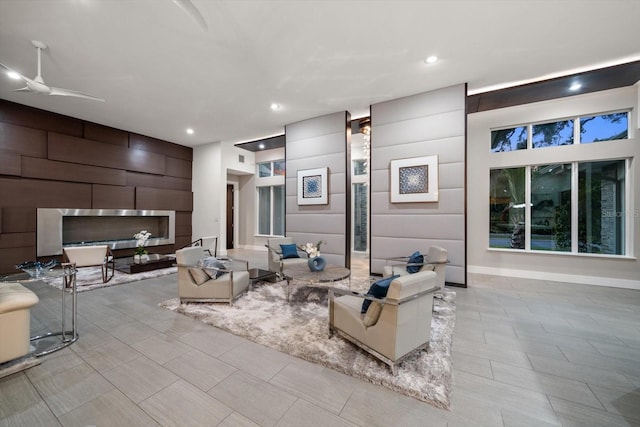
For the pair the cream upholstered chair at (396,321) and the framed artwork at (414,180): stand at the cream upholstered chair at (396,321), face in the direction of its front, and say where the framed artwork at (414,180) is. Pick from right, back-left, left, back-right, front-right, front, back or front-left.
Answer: front-right

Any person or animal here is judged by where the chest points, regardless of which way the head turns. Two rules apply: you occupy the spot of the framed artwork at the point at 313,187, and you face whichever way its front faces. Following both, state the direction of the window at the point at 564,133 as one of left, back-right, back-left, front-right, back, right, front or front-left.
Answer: back-left

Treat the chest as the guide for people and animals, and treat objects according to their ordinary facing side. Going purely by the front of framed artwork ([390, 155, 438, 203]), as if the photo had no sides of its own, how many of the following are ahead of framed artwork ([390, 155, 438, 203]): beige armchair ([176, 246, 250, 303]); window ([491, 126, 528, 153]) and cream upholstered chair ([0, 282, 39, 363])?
2

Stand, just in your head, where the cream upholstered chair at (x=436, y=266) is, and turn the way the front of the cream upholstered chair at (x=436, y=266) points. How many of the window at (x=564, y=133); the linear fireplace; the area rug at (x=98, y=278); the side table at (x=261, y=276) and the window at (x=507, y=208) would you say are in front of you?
3

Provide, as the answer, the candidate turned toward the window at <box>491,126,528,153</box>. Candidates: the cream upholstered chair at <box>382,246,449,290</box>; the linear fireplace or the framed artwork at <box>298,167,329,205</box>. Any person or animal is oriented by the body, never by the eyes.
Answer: the linear fireplace

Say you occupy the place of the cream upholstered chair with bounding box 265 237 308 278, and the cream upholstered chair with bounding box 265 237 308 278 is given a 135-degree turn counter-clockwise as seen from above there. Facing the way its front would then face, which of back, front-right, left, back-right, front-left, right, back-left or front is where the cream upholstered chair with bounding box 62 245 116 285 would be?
left

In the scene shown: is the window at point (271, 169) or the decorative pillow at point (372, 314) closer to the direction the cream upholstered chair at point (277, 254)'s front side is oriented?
the decorative pillow

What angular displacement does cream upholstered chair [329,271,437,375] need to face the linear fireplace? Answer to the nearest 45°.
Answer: approximately 45° to its left

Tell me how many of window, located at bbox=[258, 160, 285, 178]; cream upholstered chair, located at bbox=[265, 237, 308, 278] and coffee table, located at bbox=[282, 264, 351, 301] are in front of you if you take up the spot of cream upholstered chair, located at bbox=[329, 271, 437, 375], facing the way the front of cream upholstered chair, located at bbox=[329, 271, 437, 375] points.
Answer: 3

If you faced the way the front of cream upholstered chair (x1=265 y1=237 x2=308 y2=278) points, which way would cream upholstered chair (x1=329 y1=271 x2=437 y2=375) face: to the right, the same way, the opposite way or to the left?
the opposite way

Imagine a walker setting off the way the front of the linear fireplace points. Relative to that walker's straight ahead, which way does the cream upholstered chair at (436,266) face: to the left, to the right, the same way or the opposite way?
the opposite way

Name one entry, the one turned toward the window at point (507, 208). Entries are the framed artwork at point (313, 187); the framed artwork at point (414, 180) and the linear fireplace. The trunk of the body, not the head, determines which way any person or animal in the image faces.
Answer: the linear fireplace

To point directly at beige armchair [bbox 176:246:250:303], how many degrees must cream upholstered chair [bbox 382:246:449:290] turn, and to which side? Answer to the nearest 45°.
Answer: approximately 45° to its left

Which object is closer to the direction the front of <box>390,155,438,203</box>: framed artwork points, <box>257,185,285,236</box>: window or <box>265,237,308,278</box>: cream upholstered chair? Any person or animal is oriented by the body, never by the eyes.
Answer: the cream upholstered chair
